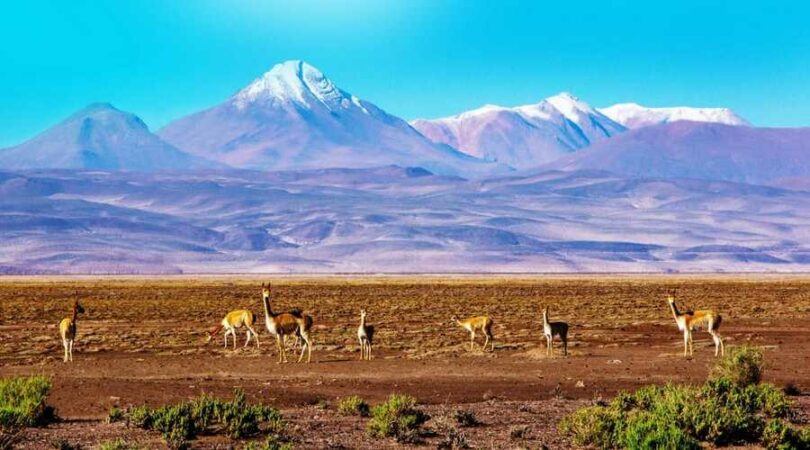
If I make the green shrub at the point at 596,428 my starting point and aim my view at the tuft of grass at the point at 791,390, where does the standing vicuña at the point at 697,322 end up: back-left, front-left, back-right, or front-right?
front-left

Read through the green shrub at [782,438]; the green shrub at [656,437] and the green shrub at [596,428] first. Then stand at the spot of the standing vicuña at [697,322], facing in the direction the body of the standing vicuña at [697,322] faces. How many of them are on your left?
3

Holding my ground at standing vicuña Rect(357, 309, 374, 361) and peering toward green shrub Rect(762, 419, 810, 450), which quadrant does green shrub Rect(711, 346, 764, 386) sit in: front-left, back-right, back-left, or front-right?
front-left

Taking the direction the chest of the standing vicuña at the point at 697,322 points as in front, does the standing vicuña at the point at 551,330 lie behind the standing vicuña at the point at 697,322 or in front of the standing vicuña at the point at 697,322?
in front

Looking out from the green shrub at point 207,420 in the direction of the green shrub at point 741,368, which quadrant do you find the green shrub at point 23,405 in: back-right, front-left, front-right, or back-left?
back-left

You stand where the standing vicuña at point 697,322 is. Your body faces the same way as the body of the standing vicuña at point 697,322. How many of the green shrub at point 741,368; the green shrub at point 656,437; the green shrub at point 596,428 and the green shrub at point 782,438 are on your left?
4

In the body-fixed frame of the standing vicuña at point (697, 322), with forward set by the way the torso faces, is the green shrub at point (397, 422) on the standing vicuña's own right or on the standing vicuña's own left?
on the standing vicuña's own left

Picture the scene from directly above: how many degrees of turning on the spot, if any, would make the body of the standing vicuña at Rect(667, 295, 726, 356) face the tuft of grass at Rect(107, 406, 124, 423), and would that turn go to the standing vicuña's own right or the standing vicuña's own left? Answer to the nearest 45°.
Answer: approximately 45° to the standing vicuña's own left

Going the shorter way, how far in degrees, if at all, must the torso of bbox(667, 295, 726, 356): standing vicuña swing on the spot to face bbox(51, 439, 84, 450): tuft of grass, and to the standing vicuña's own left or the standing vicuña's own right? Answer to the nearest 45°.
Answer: approximately 45° to the standing vicuña's own left

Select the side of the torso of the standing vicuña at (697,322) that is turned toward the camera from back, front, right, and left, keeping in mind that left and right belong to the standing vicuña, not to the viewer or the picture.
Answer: left

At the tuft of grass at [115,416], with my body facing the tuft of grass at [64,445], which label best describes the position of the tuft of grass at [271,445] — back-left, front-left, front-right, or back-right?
front-left

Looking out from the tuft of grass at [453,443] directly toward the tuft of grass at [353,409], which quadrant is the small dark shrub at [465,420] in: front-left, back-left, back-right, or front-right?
front-right
